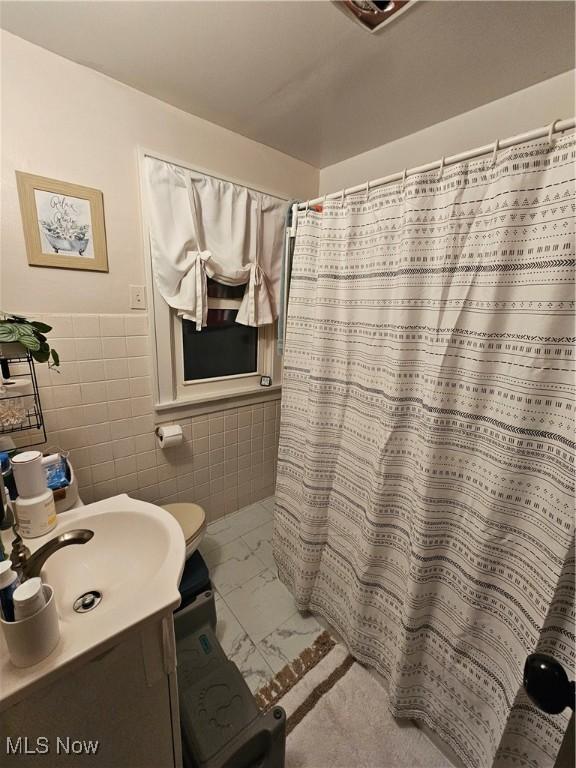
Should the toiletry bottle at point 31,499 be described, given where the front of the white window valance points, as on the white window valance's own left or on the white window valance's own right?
on the white window valance's own right

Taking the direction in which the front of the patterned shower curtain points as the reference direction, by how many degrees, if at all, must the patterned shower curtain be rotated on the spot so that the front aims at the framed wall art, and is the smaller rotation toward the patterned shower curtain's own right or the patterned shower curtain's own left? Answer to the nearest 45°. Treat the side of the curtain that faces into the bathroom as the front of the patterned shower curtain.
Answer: approximately 45° to the patterned shower curtain's own right

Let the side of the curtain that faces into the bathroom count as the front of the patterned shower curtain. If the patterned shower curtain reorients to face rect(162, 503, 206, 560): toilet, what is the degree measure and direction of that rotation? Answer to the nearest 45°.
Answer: approximately 45° to its right

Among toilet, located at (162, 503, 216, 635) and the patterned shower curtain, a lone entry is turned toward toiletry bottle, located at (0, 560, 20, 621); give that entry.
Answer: the patterned shower curtain
